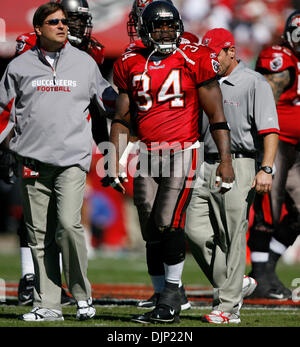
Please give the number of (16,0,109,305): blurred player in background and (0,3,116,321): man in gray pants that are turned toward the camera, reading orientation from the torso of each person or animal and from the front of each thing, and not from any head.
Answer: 2

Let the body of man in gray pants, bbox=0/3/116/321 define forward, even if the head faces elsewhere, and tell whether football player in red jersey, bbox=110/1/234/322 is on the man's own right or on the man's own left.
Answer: on the man's own left

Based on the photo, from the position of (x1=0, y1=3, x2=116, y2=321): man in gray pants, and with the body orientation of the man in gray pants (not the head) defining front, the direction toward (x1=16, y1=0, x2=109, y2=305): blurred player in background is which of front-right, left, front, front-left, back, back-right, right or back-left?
back

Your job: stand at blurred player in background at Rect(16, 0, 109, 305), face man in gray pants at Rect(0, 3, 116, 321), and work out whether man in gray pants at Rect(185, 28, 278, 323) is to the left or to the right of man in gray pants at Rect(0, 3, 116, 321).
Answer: left

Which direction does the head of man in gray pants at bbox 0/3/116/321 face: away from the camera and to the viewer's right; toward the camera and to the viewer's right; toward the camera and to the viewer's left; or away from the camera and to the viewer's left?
toward the camera and to the viewer's right

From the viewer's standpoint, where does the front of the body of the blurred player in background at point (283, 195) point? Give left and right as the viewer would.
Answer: facing the viewer and to the right of the viewer

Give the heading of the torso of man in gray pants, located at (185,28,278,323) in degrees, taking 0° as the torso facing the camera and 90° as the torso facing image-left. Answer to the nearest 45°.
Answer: approximately 45°

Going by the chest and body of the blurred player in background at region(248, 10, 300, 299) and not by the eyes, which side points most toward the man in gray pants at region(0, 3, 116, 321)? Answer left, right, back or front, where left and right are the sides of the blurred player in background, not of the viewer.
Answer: right

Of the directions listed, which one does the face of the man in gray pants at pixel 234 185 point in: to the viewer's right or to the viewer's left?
to the viewer's left

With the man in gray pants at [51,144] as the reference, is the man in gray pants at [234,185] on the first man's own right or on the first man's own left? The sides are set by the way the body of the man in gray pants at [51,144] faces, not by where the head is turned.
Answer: on the first man's own left

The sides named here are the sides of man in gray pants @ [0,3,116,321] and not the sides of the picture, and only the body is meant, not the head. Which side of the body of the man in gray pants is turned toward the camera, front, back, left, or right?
front

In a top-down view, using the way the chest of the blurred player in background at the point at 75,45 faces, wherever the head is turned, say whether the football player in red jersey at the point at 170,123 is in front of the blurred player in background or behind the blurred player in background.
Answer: in front

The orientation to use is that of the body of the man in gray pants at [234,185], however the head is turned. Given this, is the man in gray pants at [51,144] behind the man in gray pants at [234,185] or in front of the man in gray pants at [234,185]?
in front

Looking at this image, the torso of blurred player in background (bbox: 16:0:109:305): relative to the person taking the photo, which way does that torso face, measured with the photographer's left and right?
facing the viewer

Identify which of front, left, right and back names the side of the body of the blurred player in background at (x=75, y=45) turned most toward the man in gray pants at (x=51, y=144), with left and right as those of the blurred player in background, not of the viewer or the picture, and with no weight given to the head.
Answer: front
